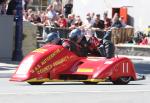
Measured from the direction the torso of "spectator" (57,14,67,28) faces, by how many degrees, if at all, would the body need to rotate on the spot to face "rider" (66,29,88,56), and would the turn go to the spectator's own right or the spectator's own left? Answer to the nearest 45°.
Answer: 0° — they already face them

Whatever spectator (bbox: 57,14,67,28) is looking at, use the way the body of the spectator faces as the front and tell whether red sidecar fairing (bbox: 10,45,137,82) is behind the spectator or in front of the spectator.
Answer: in front

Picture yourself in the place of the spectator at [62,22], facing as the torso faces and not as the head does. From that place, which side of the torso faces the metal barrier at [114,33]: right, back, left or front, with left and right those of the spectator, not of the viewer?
left

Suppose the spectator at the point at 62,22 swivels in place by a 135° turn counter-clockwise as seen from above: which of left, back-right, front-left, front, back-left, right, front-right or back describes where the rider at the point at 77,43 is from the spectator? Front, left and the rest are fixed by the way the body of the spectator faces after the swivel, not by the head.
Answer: back-right

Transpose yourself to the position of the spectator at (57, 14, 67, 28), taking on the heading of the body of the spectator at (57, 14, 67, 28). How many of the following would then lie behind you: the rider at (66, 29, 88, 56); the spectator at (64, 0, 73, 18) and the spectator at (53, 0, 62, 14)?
2

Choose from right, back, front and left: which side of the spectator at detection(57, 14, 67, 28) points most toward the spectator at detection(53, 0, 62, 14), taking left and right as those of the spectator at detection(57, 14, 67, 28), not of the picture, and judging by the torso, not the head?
back

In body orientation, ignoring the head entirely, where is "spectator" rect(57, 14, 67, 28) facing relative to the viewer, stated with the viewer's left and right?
facing the viewer

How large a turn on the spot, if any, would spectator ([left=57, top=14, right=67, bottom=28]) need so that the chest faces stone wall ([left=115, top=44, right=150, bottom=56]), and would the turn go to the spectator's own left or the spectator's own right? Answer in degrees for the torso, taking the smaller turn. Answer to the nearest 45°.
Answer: approximately 90° to the spectator's own left

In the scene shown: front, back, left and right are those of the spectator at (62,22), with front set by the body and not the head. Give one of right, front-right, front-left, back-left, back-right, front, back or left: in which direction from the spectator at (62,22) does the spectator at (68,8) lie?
back

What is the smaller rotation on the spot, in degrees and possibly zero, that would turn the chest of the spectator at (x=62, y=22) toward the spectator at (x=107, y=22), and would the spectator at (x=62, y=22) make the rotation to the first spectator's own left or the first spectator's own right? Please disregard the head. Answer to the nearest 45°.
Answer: approximately 90° to the first spectator's own left

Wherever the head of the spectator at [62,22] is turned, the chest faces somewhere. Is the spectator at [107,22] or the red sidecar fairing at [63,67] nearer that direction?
the red sidecar fairing
